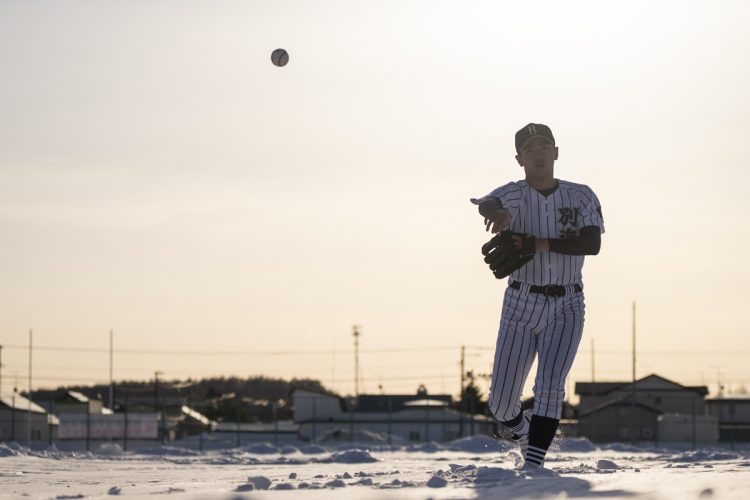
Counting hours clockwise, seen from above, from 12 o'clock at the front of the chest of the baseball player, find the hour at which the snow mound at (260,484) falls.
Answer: The snow mound is roughly at 1 o'clock from the baseball player.

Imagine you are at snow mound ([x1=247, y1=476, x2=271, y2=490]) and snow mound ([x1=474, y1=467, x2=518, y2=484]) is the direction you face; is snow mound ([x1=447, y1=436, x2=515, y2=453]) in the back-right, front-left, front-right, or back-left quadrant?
front-left

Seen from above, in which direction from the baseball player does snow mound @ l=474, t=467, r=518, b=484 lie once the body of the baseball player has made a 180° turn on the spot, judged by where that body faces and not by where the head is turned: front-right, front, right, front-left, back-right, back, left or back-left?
back

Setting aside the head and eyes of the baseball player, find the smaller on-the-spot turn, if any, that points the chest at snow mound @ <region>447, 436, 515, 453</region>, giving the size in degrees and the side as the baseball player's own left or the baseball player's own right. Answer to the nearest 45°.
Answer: approximately 180°

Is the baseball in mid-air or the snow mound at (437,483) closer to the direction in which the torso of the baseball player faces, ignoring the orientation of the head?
the snow mound

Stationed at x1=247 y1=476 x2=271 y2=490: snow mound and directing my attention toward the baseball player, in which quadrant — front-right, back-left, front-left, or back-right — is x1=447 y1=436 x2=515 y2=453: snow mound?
front-left

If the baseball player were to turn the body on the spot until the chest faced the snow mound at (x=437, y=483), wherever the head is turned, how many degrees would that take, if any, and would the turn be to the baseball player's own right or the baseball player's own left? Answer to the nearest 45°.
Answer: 0° — they already face it

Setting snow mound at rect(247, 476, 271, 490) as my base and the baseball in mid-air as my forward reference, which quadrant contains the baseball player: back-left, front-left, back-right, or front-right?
front-right

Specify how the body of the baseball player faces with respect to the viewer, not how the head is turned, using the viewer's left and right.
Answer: facing the viewer
